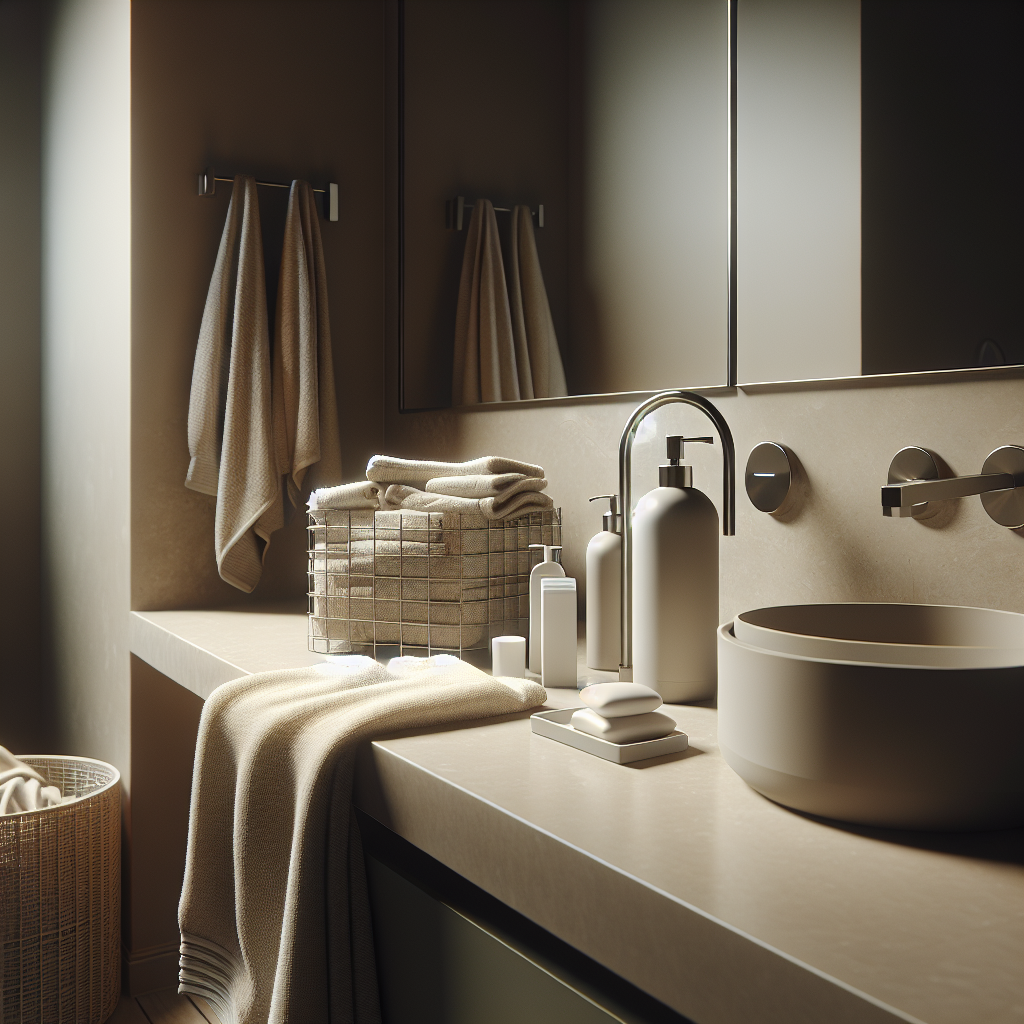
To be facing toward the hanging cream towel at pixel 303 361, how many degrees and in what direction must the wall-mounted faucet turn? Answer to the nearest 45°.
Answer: approximately 90° to its right

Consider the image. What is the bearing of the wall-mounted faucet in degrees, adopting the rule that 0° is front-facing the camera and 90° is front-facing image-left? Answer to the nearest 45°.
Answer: approximately 45°

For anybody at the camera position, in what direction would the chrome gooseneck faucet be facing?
facing to the right of the viewer

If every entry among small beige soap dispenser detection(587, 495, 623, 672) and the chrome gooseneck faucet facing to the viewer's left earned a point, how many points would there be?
1

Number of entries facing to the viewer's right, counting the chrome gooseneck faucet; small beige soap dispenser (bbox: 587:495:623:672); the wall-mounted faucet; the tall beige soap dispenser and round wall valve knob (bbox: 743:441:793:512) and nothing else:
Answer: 2

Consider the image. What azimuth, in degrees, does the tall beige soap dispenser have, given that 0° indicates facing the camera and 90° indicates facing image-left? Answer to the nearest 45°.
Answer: approximately 270°

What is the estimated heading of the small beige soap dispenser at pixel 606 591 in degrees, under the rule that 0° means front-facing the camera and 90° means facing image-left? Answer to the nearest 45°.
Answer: approximately 90°
